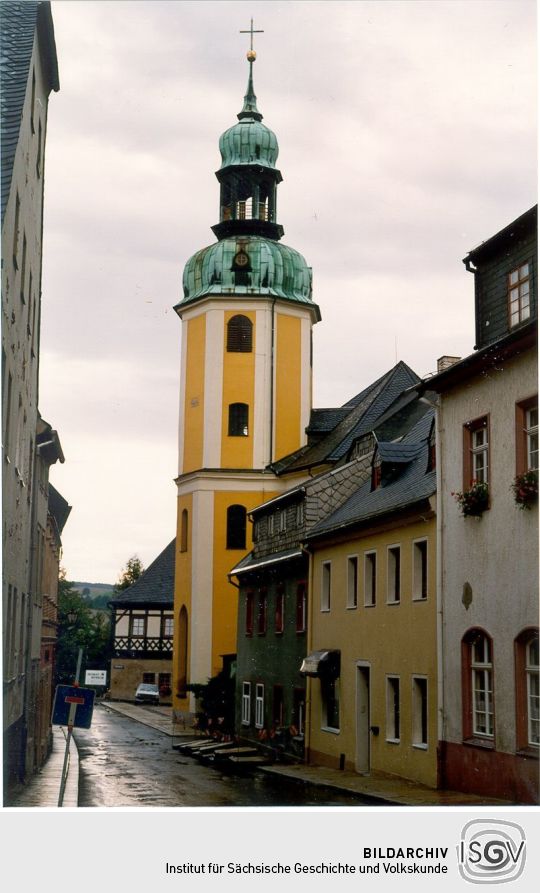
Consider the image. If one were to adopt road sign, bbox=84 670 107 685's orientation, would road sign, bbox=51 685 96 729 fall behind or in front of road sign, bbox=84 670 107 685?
in front

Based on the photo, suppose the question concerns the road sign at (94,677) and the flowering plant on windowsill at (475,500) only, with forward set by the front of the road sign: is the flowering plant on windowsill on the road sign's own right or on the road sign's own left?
on the road sign's own left

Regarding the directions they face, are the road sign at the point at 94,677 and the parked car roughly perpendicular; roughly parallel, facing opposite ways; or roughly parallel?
roughly parallel

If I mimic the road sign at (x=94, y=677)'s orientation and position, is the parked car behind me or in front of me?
behind

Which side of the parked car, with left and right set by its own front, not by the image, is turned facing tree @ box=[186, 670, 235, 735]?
front

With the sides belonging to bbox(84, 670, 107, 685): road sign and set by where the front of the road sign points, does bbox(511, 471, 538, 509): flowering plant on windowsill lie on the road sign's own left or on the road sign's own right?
on the road sign's own left

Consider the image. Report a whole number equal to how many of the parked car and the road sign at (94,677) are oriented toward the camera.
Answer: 2

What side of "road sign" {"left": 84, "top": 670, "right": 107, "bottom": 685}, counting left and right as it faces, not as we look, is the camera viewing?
front

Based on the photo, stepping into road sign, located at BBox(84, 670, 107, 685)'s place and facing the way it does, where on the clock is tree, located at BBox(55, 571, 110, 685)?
The tree is roughly at 6 o'clock from the road sign.

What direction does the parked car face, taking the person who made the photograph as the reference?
facing the viewer
